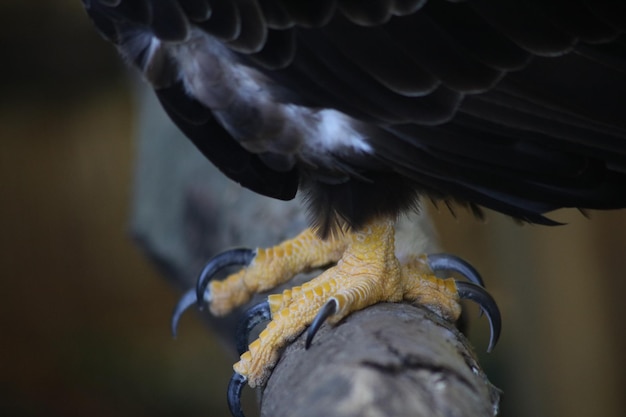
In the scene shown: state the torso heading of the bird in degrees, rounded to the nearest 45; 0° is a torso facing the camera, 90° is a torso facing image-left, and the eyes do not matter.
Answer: approximately 90°
